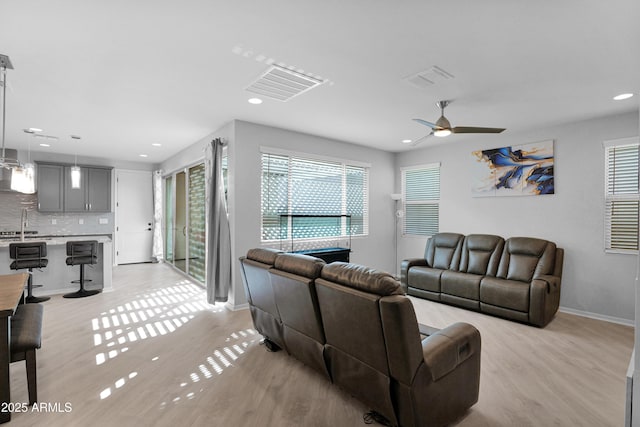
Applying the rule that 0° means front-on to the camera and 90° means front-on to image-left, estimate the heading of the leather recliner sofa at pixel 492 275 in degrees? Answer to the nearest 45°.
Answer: approximately 45°

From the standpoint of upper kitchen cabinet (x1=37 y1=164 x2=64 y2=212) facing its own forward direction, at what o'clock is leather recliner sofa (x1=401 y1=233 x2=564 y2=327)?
The leather recliner sofa is roughly at 11 o'clock from the upper kitchen cabinet.

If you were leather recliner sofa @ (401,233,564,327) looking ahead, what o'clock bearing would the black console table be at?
The black console table is roughly at 1 o'clock from the leather recliner sofa.

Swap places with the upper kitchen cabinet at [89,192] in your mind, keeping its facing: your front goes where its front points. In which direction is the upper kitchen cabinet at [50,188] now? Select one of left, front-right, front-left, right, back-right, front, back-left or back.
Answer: right

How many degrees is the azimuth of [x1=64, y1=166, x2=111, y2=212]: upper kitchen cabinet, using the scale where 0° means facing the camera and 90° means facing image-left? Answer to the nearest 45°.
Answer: approximately 0°

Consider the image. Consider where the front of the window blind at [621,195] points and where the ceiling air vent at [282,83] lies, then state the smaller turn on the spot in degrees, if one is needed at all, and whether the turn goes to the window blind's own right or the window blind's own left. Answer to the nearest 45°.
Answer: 0° — it already faces it

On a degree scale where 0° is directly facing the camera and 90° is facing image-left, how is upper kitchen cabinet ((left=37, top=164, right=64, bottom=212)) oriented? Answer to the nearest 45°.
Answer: approximately 0°

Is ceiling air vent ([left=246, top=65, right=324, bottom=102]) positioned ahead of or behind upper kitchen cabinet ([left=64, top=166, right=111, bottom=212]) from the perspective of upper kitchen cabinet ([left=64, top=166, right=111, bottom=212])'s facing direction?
ahead

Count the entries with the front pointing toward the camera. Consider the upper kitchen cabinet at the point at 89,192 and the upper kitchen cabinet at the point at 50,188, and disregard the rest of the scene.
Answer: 2

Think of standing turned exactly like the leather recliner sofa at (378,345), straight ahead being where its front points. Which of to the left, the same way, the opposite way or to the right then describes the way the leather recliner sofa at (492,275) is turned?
the opposite way

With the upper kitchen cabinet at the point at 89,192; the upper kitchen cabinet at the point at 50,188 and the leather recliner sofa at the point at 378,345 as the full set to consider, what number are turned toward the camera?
2
